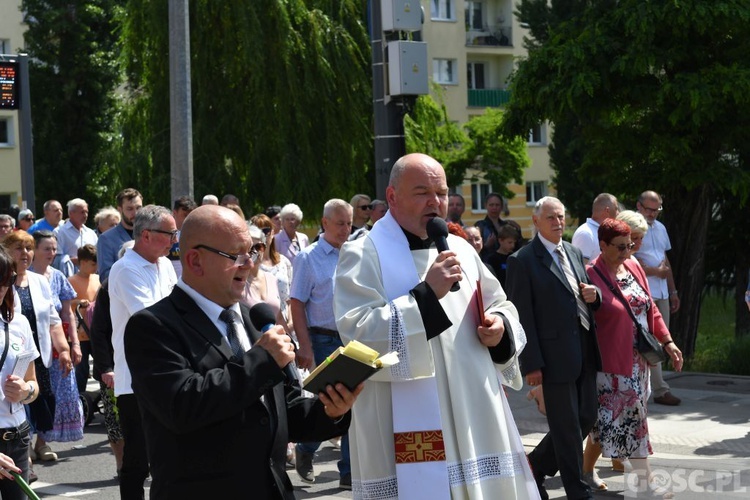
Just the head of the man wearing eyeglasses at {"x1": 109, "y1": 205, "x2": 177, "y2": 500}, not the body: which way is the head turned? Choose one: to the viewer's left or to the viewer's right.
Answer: to the viewer's right

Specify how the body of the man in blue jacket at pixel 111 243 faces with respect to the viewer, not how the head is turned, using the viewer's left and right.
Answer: facing the viewer and to the right of the viewer

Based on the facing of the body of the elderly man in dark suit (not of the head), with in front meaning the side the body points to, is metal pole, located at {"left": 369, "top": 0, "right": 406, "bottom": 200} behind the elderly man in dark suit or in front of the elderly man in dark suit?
behind

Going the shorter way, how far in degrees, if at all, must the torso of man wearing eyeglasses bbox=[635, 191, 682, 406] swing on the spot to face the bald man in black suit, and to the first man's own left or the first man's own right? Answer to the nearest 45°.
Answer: approximately 45° to the first man's own right

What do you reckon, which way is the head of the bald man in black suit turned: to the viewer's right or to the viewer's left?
to the viewer's right

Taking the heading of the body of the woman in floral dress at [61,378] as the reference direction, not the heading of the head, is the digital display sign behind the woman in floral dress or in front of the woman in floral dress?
behind

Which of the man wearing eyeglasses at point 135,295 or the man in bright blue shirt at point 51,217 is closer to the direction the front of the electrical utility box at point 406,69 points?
the man wearing eyeglasses

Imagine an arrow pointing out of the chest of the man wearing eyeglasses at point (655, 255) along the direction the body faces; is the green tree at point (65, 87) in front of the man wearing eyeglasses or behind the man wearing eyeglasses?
behind

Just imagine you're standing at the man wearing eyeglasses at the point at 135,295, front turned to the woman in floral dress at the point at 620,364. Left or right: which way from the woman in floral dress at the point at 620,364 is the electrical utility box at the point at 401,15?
left

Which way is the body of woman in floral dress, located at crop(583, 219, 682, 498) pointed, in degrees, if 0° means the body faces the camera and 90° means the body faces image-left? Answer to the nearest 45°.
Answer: approximately 315°

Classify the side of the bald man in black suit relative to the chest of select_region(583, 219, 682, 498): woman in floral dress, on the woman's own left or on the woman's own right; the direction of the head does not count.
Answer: on the woman's own right

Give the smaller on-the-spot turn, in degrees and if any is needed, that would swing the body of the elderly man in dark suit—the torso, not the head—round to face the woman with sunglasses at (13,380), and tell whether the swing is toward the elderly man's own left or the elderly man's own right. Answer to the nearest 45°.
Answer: approximately 90° to the elderly man's own right

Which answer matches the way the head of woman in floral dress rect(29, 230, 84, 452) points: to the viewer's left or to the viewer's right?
to the viewer's right

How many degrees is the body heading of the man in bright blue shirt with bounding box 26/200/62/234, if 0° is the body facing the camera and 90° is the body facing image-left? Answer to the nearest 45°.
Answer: approximately 315°
